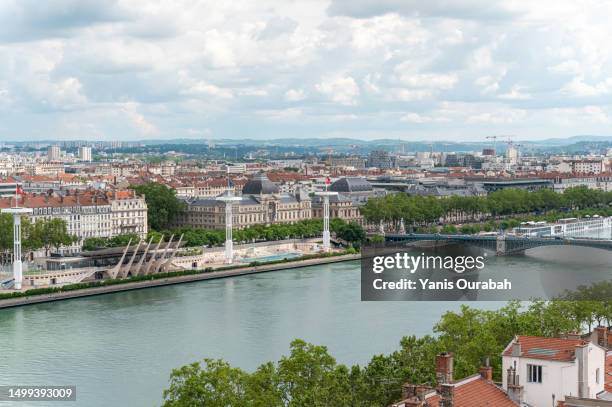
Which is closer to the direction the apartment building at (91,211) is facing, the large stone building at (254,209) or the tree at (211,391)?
the tree

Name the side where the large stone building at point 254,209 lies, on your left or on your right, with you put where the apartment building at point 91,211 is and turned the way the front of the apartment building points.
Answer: on your left

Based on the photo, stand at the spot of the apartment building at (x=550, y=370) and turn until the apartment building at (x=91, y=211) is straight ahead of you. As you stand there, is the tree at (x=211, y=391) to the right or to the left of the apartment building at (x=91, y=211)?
left

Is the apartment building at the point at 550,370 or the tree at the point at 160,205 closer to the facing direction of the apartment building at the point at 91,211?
the apartment building

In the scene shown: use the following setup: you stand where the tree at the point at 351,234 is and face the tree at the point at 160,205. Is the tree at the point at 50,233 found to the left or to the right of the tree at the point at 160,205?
left

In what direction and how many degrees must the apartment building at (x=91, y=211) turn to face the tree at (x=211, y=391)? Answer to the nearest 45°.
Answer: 0° — it already faces it

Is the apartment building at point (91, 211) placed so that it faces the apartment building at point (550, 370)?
yes

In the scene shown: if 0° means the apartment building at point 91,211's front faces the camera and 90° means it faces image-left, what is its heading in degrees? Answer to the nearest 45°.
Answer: approximately 0°
